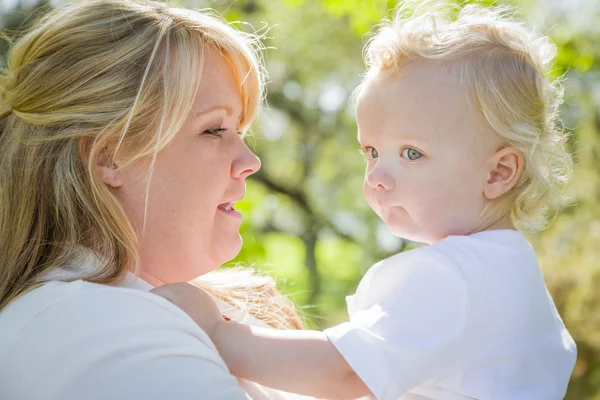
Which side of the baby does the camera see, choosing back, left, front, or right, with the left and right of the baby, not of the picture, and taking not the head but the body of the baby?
left

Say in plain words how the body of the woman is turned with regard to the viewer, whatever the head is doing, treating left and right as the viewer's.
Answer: facing to the right of the viewer

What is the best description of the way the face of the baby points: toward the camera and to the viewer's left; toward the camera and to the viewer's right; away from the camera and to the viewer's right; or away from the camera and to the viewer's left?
toward the camera and to the viewer's left

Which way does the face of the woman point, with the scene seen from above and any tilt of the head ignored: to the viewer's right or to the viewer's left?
to the viewer's right
